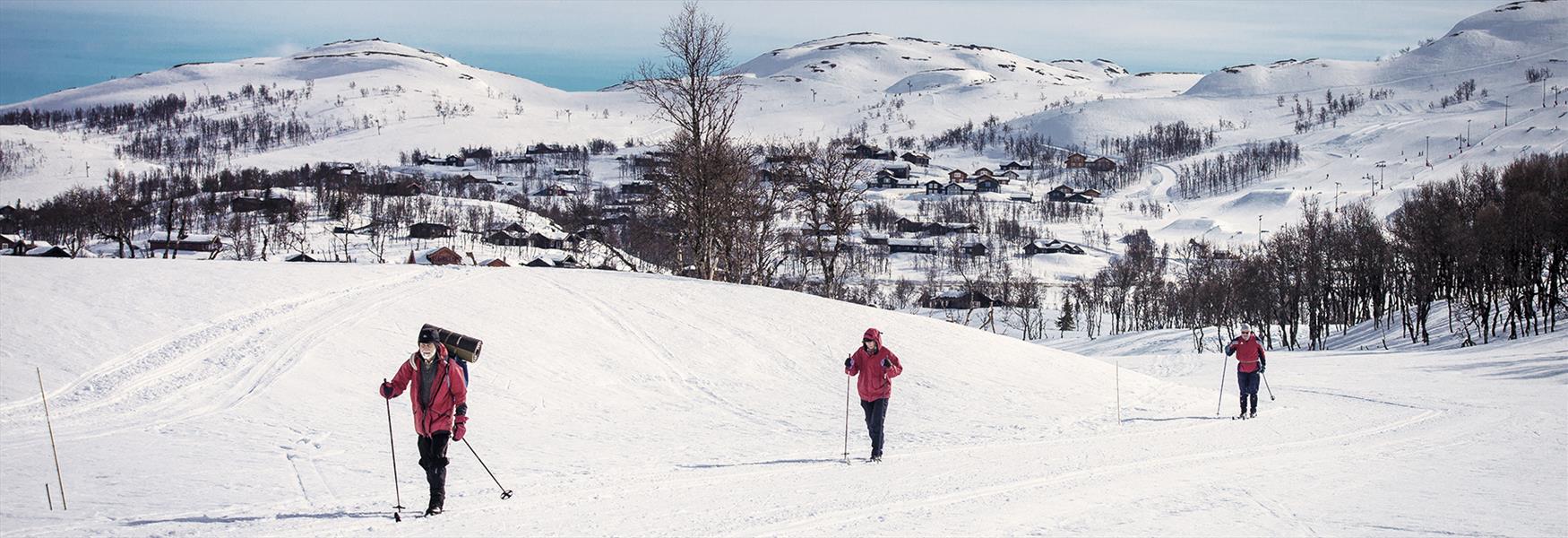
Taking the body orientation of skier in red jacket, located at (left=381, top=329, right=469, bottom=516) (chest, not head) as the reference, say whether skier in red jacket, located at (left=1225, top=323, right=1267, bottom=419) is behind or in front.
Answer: behind

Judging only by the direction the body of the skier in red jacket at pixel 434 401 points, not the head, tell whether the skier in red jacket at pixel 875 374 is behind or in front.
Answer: behind

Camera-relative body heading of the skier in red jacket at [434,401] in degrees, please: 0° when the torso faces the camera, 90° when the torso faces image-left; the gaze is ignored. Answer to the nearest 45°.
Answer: approximately 45°

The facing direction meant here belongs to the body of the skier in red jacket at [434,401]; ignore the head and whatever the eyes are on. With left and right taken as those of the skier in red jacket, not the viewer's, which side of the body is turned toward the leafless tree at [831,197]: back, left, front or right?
back
